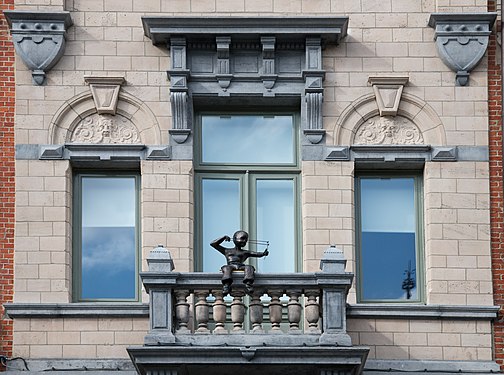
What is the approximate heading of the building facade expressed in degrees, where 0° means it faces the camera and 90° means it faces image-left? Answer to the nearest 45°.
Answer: approximately 0°

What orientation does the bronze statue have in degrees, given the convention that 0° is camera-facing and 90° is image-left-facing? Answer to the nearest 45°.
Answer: approximately 0°

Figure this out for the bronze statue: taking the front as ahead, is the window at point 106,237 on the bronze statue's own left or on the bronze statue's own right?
on the bronze statue's own right

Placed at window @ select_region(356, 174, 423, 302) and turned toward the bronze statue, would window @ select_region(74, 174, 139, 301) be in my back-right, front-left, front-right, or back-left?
front-right

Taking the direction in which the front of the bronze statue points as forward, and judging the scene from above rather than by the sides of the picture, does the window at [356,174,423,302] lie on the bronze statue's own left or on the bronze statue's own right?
on the bronze statue's own left
